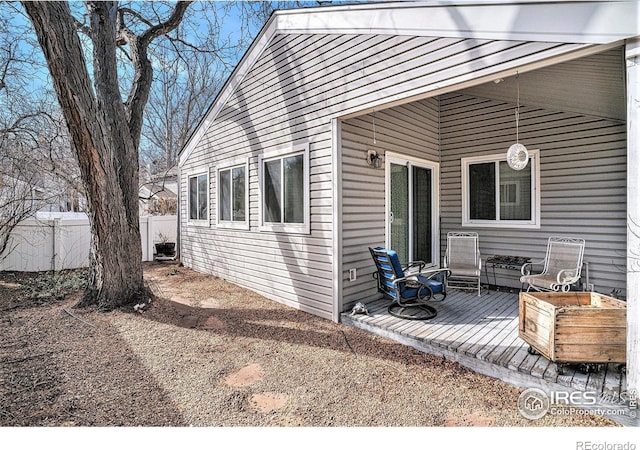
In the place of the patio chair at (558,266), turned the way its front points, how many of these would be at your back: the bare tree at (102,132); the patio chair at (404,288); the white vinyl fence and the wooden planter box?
0

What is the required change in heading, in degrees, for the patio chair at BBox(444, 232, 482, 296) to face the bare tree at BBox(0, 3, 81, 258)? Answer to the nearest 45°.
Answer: approximately 90° to its right

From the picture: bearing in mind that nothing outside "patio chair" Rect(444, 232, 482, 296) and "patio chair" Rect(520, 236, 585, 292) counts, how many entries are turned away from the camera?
0

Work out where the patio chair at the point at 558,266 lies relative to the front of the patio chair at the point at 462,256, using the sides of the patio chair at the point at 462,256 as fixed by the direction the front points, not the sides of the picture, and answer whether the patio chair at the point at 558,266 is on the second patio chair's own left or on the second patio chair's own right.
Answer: on the second patio chair's own left

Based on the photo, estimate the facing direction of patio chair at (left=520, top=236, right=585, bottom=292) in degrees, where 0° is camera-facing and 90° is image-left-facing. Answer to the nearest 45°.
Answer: approximately 45°

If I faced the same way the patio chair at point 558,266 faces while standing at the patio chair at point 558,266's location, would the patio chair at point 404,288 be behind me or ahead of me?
ahead

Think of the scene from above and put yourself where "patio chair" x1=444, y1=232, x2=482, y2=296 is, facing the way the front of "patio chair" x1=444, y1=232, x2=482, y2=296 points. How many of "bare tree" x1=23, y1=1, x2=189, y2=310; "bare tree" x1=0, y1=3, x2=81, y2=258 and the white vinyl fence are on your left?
0

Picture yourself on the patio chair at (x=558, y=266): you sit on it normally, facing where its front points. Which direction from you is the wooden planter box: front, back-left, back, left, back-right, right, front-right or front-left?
front-left

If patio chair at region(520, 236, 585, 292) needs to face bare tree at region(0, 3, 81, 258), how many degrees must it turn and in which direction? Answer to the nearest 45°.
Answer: approximately 45° to its right

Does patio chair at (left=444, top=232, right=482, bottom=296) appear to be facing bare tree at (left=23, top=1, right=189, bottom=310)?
no

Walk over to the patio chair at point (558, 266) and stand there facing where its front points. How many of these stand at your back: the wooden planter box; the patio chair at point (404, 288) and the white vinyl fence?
0

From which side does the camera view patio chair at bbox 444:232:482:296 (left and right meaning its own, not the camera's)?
front

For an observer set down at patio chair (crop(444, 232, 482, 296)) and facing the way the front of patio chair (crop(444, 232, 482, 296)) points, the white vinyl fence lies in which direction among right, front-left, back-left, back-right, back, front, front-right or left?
right

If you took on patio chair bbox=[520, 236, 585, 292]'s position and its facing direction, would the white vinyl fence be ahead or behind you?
ahead
